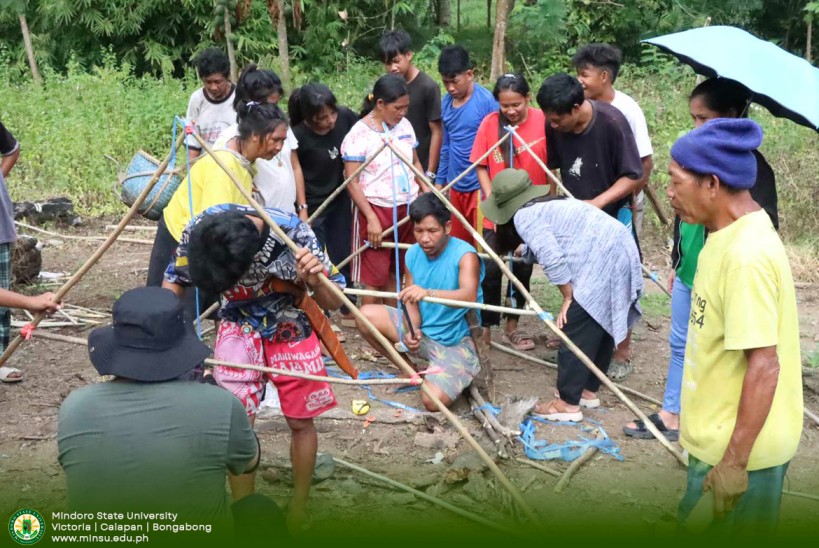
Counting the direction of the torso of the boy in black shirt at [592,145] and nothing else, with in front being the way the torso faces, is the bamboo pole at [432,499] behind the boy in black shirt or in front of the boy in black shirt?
in front

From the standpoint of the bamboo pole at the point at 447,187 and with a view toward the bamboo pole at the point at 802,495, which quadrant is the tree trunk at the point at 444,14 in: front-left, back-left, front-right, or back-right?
back-left

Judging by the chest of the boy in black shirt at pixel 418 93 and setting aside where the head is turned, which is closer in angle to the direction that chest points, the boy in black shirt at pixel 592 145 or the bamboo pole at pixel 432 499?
the bamboo pole

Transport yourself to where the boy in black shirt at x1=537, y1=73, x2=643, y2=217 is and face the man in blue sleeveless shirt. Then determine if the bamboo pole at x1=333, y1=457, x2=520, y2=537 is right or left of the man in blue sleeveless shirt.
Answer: left

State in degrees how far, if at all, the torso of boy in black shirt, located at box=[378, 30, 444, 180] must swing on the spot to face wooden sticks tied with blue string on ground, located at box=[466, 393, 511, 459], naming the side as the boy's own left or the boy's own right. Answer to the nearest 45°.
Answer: approximately 45° to the boy's own left

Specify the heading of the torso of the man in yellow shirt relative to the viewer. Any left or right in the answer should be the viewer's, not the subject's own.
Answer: facing to the left of the viewer

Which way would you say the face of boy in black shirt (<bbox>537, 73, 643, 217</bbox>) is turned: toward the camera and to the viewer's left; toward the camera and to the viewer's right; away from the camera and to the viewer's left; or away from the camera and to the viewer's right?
toward the camera and to the viewer's left

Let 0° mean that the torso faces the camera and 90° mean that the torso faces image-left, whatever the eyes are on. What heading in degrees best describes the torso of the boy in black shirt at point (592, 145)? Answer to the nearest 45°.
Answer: approximately 45°

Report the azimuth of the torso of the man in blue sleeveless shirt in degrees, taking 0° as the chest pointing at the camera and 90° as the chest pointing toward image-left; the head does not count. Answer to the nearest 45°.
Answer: approximately 45°

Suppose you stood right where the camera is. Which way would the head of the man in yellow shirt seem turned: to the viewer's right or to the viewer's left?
to the viewer's left
